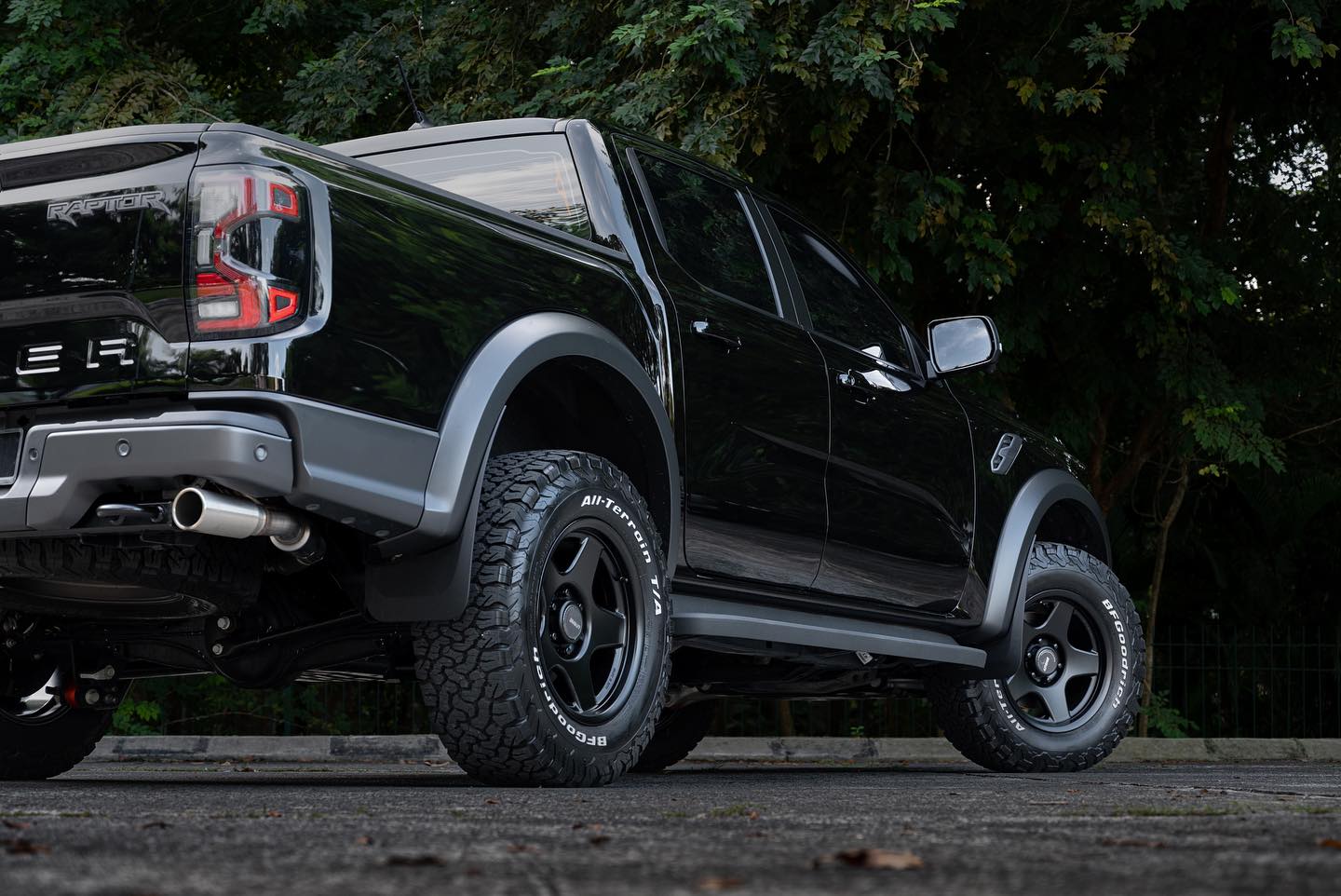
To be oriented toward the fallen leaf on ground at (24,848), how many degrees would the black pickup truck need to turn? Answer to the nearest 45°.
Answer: approximately 135° to its right

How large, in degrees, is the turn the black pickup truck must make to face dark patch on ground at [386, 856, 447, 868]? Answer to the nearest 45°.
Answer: approximately 135° to its right

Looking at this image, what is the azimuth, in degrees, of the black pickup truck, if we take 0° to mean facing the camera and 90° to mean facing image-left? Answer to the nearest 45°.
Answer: approximately 225°

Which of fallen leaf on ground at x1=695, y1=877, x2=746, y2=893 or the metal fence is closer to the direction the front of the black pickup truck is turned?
the metal fence

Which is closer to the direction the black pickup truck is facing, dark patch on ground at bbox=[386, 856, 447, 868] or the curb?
the curb

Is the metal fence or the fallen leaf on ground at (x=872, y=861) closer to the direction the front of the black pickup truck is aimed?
the metal fence

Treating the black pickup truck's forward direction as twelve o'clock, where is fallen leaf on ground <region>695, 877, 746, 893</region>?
The fallen leaf on ground is roughly at 4 o'clock from the black pickup truck.

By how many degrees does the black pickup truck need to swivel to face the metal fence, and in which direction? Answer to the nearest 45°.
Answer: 0° — it already faces it
